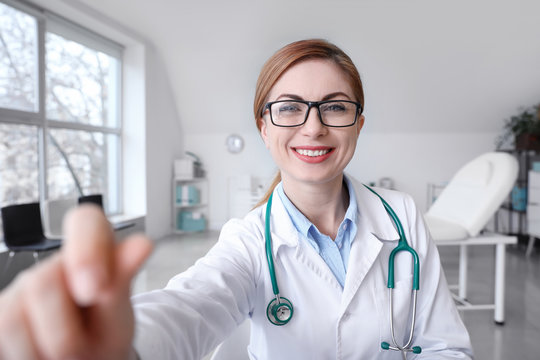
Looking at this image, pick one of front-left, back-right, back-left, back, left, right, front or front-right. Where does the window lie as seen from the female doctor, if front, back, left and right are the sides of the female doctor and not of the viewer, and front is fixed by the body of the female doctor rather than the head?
back-right

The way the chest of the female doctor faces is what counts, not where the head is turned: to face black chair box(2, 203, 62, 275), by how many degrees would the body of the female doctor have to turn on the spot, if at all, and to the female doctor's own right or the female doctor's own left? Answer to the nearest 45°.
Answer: approximately 135° to the female doctor's own right

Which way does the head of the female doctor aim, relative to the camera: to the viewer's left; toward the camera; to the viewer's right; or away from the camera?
toward the camera

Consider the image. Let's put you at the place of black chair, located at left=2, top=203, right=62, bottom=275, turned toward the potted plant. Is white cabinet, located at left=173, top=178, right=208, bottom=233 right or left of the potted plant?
left

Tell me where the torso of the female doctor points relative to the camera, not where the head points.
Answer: toward the camera

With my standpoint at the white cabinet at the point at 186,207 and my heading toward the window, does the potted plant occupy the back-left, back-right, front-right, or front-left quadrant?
back-left
